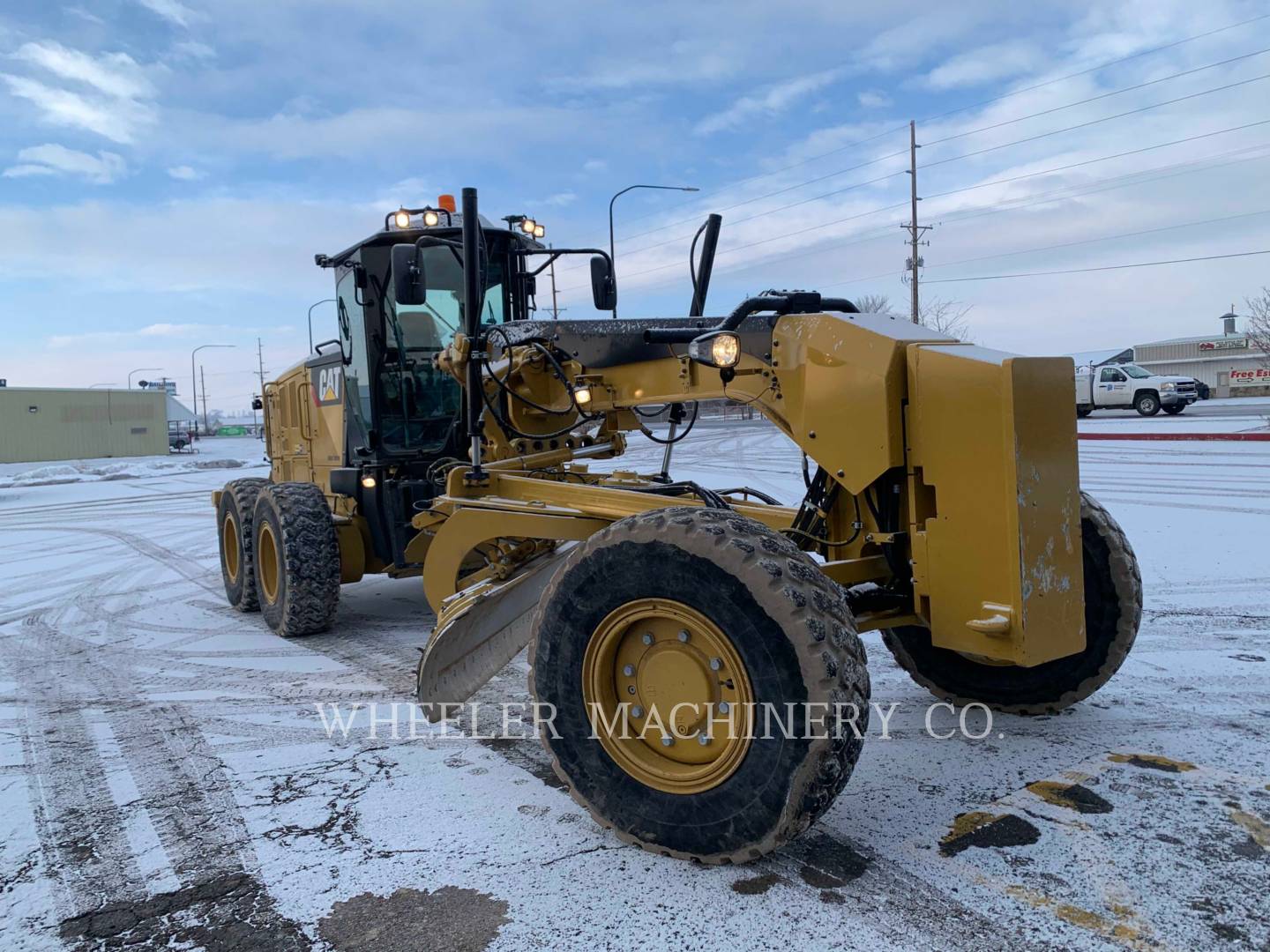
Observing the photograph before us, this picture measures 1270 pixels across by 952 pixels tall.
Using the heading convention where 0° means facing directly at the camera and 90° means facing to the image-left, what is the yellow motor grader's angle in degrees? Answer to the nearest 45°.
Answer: approximately 315°

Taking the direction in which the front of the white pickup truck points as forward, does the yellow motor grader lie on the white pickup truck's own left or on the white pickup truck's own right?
on the white pickup truck's own right

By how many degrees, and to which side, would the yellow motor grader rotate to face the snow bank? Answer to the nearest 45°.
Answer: approximately 180°

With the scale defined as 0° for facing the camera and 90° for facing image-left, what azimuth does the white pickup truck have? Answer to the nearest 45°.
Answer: approximately 315°

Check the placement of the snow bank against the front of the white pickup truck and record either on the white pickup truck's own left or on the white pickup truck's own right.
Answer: on the white pickup truck's own right

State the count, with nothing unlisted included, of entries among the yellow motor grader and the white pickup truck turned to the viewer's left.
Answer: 0

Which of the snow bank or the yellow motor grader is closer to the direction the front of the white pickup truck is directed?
the yellow motor grader
